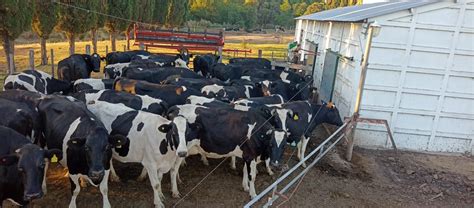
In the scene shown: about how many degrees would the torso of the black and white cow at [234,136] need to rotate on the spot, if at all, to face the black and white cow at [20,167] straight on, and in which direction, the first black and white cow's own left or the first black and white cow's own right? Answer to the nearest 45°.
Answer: approximately 90° to the first black and white cow's own right

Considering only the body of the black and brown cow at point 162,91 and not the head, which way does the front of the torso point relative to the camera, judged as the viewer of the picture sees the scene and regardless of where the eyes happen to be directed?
to the viewer's right

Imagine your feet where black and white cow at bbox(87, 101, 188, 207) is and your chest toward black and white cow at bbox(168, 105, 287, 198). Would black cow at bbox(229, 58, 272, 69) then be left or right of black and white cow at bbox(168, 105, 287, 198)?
left

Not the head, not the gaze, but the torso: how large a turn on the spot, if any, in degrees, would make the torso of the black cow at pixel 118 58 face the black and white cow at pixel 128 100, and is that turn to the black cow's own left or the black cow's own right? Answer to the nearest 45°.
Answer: approximately 90° to the black cow's own right

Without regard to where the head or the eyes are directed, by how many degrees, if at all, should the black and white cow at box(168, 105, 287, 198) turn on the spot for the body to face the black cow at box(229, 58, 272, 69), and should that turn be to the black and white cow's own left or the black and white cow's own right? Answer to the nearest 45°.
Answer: approximately 135° to the black and white cow's own left

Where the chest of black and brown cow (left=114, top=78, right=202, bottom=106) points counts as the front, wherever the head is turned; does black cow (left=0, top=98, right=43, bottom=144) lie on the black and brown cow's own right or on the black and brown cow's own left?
on the black and brown cow's own right

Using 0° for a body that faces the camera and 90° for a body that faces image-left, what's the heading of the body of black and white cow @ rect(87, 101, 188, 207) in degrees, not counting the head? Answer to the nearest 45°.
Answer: approximately 315°
